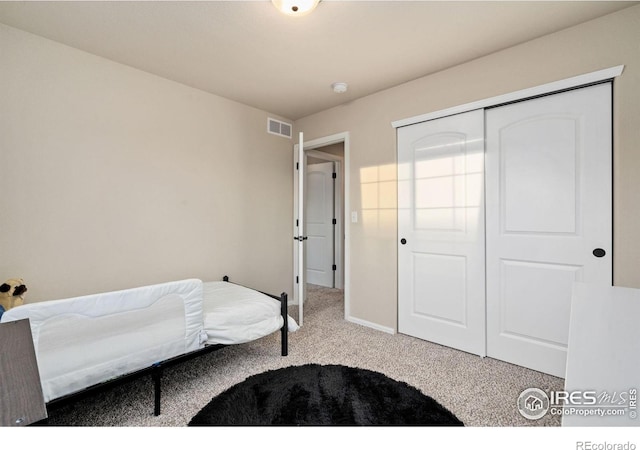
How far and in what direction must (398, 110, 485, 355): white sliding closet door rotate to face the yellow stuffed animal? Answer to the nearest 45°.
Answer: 0° — it already faces it

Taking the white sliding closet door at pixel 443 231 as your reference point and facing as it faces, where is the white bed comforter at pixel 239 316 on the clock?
The white bed comforter is roughly at 12 o'clock from the white sliding closet door.

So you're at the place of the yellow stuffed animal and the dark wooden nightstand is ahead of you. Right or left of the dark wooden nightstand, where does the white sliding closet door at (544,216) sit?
left

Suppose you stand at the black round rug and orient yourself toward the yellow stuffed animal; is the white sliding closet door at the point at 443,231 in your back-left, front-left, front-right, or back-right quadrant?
back-right

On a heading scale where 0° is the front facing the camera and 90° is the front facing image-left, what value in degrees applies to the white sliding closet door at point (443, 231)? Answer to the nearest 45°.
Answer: approximately 45°

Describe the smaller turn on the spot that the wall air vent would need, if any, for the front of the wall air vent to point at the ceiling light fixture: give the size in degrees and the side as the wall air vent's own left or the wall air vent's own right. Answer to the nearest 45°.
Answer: approximately 45° to the wall air vent's own right

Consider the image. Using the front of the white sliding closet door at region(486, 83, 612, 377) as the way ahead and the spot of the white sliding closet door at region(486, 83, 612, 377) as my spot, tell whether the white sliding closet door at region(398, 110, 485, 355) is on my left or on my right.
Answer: on my right

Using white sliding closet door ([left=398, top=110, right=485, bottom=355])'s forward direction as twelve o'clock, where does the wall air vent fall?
The wall air vent is roughly at 2 o'clock from the white sliding closet door.

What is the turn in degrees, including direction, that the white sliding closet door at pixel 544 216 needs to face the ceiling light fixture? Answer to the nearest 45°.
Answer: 0° — it already faces it

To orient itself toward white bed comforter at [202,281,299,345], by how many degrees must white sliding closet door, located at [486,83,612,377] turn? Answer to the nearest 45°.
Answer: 0° — it already faces it
